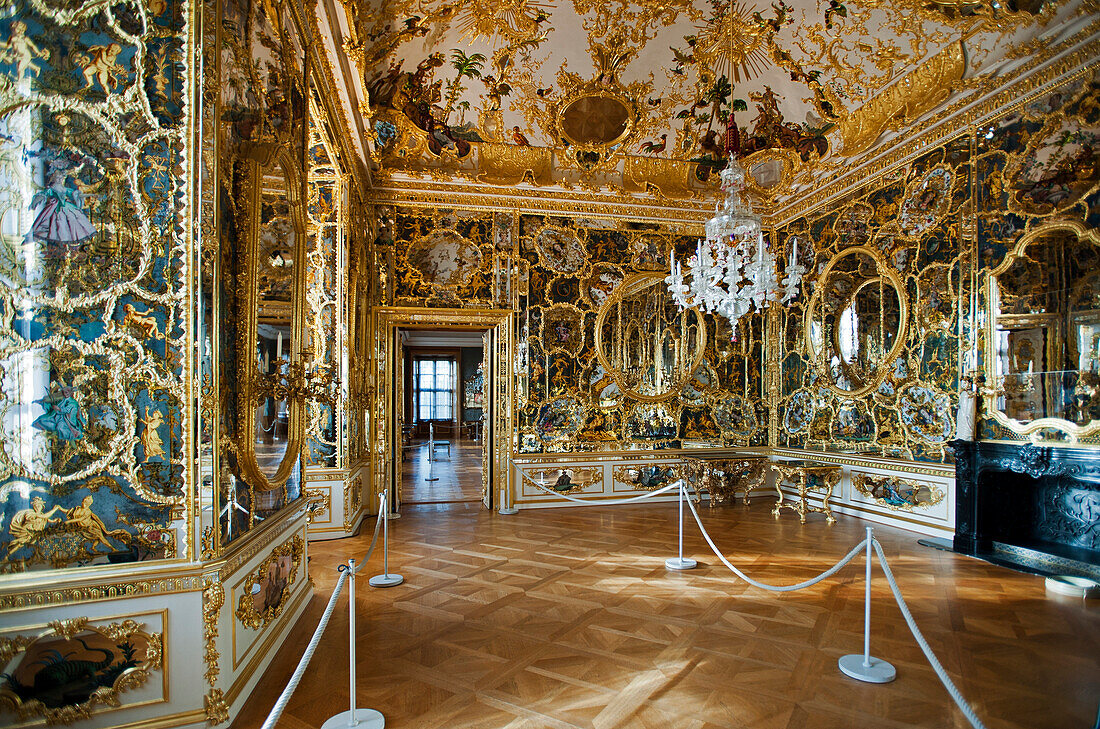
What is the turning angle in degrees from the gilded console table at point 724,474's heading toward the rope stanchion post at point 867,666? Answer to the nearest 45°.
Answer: approximately 45° to its right

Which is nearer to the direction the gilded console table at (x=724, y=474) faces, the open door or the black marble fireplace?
the black marble fireplace

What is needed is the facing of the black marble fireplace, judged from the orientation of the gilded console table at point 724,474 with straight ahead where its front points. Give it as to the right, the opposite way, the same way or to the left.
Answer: to the right

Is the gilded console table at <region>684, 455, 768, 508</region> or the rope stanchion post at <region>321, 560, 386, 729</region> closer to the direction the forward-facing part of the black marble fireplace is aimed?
the rope stanchion post

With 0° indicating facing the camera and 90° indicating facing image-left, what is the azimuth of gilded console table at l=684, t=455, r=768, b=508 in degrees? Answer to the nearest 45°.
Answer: approximately 315°

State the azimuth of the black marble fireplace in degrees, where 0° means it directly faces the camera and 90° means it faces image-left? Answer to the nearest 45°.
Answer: approximately 45°
